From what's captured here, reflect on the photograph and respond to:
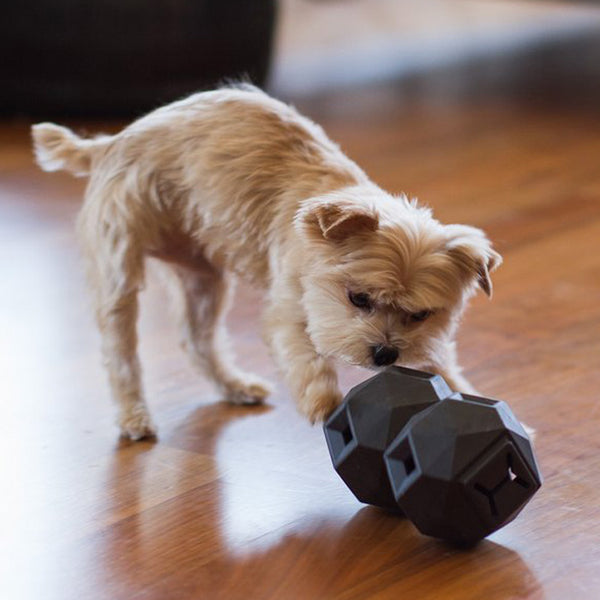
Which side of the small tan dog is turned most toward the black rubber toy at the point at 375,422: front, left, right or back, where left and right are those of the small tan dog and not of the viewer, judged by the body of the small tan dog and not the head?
front

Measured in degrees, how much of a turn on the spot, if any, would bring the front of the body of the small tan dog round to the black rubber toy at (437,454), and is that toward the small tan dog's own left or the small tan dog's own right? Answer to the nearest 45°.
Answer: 0° — it already faces it

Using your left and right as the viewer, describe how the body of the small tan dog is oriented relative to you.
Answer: facing the viewer and to the right of the viewer
